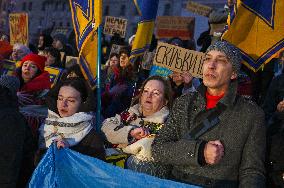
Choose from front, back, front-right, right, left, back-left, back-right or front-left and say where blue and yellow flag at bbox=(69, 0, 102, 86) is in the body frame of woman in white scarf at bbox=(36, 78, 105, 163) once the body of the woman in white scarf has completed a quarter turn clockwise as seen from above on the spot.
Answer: front-right

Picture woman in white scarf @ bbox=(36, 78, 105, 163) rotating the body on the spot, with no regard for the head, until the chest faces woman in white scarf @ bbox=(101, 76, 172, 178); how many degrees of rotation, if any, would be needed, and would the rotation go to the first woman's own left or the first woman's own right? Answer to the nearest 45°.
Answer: approximately 135° to the first woman's own left

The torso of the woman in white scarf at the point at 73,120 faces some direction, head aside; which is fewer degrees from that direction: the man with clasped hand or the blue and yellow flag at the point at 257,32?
the man with clasped hand

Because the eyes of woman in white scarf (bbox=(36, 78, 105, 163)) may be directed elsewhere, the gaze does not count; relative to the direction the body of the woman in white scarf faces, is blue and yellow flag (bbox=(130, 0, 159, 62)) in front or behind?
behind

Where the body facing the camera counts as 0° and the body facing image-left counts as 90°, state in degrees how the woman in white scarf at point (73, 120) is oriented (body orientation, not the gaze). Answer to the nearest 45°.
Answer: approximately 45°

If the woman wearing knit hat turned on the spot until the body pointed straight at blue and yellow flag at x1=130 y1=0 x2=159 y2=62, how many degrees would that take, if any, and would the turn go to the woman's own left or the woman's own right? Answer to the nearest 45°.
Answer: approximately 135° to the woman's own left

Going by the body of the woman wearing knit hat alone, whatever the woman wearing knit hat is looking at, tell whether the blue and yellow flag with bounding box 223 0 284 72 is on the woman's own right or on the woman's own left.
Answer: on the woman's own left

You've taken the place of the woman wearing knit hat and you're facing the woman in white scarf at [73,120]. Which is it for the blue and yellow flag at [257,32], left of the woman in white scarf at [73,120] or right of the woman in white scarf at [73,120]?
left
